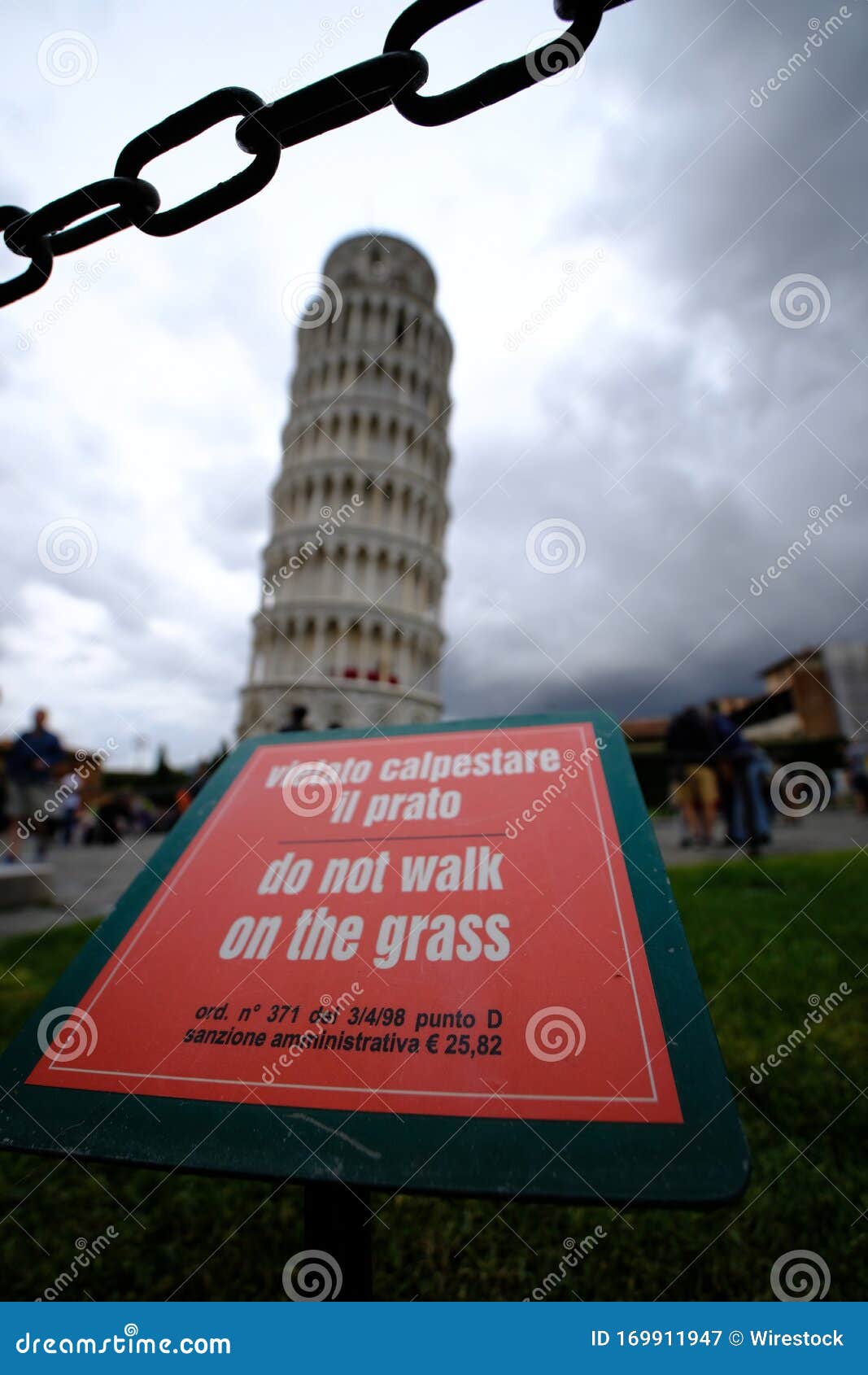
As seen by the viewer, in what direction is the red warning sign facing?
toward the camera

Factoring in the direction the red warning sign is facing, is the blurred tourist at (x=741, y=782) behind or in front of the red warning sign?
behind

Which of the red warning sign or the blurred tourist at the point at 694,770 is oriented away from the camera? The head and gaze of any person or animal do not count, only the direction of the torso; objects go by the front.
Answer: the blurred tourist

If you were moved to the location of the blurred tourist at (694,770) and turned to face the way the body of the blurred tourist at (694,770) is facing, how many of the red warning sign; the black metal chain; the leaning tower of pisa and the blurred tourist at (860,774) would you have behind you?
2

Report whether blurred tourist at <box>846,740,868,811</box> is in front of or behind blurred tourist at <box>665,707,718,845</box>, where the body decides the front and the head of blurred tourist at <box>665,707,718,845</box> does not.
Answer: in front

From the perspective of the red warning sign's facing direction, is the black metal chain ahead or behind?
ahead

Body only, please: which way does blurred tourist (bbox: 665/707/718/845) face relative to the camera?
away from the camera

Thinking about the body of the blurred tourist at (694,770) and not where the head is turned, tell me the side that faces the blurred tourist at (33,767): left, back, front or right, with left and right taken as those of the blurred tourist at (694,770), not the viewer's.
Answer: left

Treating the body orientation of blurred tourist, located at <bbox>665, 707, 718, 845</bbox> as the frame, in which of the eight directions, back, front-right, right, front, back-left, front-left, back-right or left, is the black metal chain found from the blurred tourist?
back

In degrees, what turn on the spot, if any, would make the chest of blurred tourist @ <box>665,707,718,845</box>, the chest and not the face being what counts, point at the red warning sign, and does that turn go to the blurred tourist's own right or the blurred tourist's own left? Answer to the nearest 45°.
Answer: approximately 180°

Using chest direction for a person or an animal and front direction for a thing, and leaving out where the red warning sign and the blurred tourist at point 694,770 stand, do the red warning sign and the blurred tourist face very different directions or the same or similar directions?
very different directions

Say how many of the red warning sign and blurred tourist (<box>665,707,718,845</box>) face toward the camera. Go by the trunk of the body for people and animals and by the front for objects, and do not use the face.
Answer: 1
